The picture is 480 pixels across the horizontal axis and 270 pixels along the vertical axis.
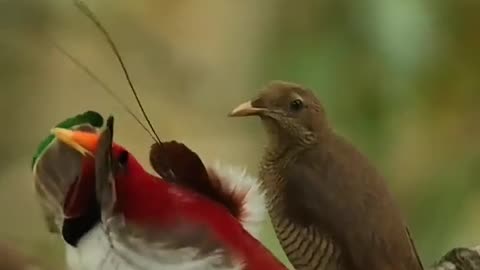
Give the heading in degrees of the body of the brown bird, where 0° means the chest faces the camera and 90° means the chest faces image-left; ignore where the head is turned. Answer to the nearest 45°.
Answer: approximately 90°

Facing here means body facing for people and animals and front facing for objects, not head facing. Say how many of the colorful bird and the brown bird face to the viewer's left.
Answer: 2

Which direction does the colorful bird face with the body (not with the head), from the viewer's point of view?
to the viewer's left
